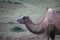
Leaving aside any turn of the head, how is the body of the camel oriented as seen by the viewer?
to the viewer's left
